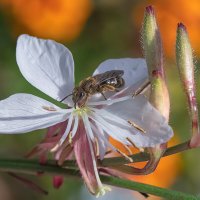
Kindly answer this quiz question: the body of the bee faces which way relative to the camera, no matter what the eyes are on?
to the viewer's left
